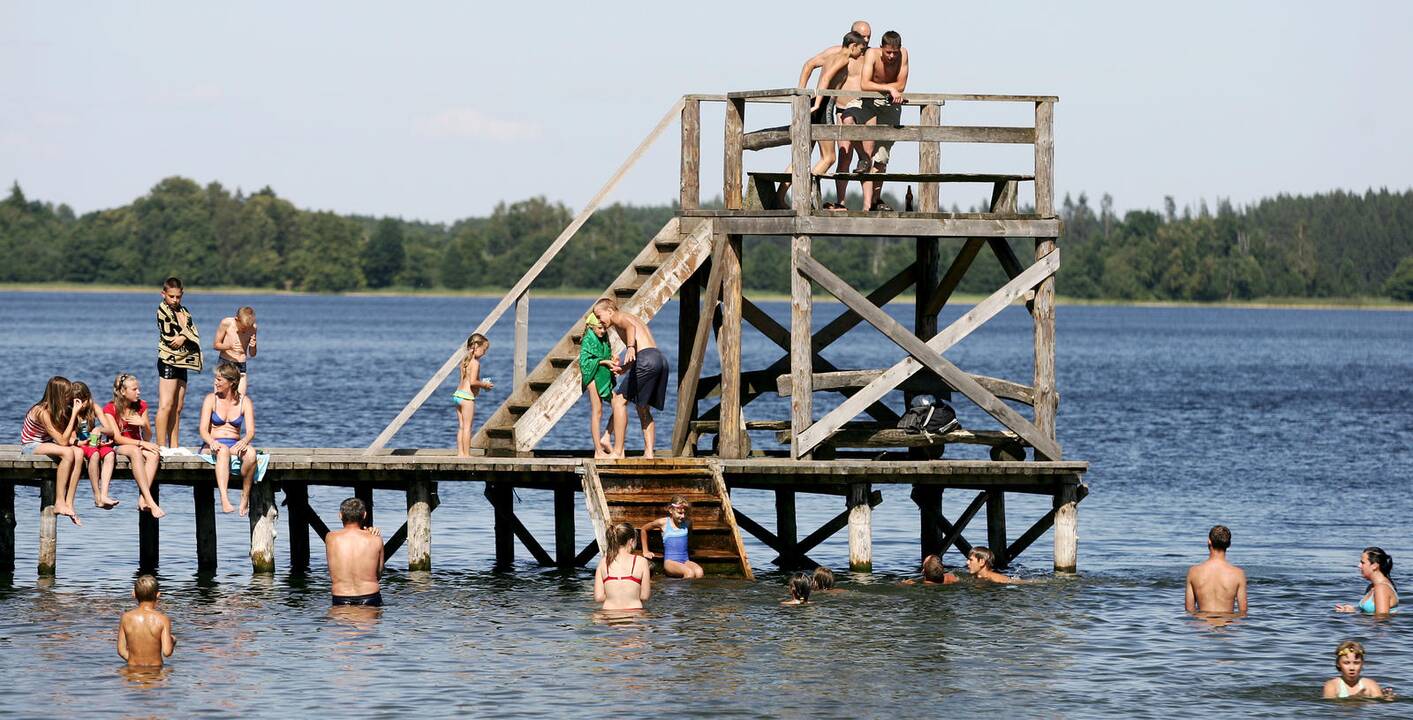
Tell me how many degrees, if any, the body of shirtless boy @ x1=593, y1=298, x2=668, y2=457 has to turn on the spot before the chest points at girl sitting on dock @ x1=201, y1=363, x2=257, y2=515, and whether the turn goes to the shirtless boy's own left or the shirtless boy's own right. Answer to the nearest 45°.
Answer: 0° — they already face them

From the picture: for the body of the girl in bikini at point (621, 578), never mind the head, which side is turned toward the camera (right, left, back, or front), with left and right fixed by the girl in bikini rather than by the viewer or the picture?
back

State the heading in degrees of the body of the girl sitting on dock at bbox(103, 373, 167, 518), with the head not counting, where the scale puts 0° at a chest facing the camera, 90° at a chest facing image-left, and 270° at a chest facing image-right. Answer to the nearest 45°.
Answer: approximately 315°

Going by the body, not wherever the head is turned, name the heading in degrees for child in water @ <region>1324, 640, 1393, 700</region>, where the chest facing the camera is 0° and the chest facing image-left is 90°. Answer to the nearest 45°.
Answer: approximately 0°

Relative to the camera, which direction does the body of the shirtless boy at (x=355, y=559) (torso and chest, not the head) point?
away from the camera

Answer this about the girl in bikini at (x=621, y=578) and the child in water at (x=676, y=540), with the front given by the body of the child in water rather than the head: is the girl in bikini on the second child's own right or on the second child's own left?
on the second child's own right

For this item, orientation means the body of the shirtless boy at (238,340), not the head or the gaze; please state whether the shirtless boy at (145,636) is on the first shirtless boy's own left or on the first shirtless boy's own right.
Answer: on the first shirtless boy's own right

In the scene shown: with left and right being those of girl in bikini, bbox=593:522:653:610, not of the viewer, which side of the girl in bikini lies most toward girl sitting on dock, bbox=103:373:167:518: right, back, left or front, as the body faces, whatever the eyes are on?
left
